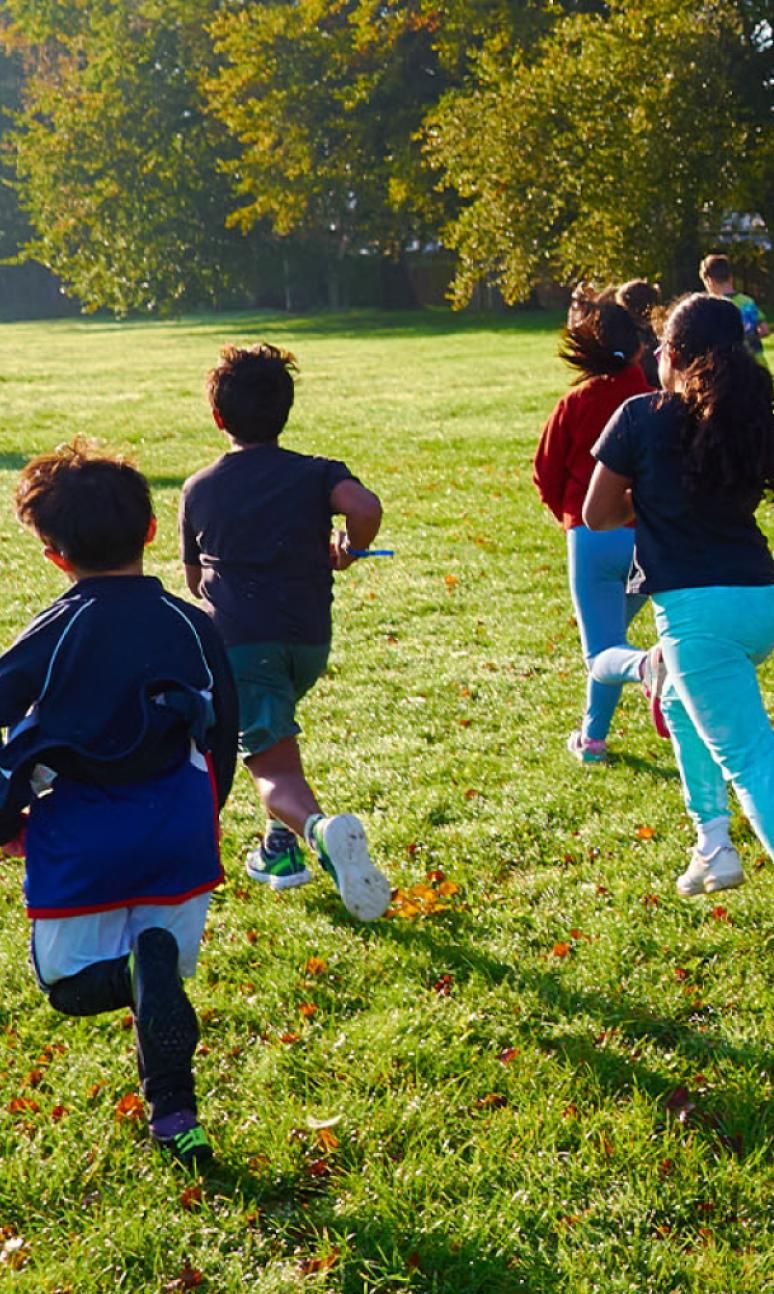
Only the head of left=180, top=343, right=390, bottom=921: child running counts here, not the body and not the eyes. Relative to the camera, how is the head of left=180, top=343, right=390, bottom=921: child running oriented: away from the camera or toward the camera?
away from the camera

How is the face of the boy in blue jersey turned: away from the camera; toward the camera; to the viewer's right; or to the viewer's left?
away from the camera

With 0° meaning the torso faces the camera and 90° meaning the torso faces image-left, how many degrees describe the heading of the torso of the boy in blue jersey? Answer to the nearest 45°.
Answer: approximately 180°

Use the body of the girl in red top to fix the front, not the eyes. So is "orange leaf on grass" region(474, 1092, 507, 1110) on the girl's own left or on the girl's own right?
on the girl's own left

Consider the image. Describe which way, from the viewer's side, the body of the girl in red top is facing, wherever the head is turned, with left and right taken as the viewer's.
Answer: facing away from the viewer and to the left of the viewer

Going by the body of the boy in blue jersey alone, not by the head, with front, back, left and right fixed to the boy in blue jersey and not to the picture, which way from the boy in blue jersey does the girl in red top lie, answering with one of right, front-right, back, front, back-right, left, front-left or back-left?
front-right

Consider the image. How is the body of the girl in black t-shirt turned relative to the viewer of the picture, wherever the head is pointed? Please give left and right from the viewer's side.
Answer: facing away from the viewer and to the left of the viewer

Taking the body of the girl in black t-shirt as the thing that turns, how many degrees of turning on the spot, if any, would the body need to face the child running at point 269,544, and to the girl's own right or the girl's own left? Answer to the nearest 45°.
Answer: approximately 45° to the girl's own left

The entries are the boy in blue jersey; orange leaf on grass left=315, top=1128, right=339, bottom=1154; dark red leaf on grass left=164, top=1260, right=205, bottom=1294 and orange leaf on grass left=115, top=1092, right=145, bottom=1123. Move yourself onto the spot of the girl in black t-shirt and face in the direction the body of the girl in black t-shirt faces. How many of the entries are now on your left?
4
